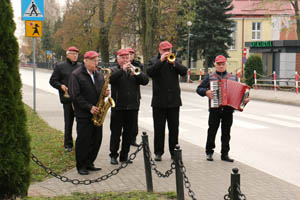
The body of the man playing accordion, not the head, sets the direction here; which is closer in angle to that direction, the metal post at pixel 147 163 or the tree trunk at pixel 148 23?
the metal post

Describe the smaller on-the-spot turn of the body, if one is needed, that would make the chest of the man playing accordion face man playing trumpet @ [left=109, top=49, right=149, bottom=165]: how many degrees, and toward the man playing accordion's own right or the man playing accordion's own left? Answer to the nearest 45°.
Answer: approximately 90° to the man playing accordion's own right

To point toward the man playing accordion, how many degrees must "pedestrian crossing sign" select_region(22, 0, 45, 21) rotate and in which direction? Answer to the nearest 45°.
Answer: approximately 45° to its left

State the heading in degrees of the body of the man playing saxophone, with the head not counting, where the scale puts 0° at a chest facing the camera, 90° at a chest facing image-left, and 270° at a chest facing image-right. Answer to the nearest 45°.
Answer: approximately 315°

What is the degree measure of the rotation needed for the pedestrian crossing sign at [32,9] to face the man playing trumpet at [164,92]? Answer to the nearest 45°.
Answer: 0° — it already faces them

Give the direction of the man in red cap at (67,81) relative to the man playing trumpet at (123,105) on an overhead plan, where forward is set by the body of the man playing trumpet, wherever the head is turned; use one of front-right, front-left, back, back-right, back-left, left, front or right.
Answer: back

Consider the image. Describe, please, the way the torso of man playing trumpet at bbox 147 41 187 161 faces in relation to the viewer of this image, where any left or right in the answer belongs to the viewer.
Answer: facing the viewer

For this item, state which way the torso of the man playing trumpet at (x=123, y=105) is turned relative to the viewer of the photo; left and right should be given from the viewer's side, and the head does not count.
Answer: facing the viewer and to the right of the viewer

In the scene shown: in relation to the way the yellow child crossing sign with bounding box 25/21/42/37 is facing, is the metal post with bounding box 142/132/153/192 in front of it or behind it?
in front

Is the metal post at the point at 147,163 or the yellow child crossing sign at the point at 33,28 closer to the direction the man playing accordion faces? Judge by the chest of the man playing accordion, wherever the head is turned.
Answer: the metal post

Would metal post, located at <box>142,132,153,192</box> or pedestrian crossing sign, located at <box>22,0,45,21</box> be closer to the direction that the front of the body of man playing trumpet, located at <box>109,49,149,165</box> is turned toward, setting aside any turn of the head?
the metal post

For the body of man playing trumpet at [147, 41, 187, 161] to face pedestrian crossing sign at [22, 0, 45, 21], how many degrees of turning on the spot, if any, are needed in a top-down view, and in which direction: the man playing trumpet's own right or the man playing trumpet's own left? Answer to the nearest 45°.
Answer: approximately 135° to the man playing trumpet's own right

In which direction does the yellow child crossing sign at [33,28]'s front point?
toward the camera

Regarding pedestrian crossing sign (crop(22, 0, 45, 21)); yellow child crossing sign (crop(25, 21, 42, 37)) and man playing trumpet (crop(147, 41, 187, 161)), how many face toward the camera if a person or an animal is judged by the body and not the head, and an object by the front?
3

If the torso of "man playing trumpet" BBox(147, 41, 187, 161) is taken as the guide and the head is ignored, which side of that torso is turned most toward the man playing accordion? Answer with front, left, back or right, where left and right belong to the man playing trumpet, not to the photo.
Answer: left
